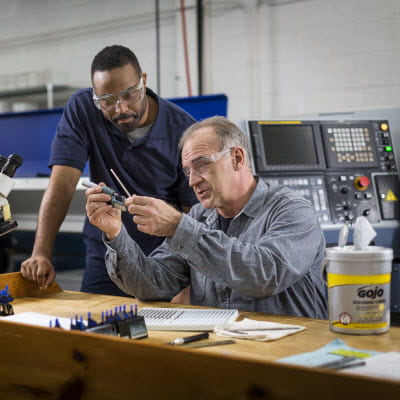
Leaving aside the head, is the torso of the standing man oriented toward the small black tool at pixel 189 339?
yes

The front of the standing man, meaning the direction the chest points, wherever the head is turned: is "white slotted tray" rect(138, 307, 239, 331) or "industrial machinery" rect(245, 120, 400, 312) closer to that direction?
the white slotted tray

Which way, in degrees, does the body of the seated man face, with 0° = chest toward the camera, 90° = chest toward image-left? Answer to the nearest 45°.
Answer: approximately 45°

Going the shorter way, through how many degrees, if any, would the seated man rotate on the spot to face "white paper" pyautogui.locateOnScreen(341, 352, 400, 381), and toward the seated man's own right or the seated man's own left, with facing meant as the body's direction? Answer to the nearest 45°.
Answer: approximately 45° to the seated man's own left
